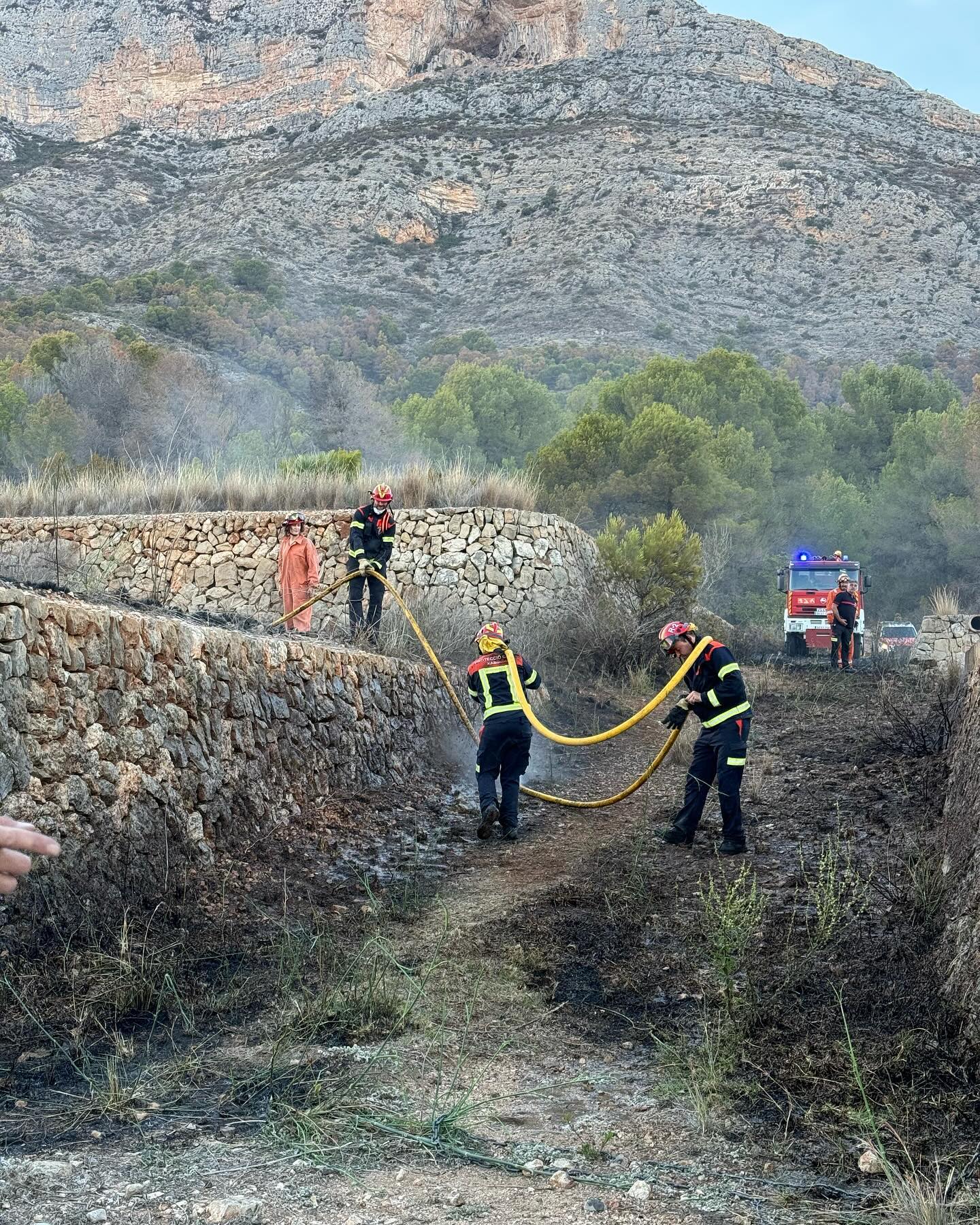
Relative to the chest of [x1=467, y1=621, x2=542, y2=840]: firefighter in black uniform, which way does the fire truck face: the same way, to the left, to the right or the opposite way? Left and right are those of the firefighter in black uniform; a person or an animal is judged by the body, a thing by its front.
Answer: the opposite way

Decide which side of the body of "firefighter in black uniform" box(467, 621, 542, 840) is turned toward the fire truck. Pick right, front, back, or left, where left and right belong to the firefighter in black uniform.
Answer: front

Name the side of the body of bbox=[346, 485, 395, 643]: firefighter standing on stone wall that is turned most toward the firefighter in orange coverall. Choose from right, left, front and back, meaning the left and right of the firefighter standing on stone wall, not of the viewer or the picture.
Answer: right

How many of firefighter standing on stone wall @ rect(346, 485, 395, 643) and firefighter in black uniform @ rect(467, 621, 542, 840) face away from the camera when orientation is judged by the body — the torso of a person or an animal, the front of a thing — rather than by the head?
1

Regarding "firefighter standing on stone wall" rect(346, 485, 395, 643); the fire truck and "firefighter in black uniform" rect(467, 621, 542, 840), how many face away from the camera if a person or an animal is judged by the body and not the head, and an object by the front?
1

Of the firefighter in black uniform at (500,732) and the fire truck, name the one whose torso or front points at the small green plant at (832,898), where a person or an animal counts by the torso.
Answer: the fire truck

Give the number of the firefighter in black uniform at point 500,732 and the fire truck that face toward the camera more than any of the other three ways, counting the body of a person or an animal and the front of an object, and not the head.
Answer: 1

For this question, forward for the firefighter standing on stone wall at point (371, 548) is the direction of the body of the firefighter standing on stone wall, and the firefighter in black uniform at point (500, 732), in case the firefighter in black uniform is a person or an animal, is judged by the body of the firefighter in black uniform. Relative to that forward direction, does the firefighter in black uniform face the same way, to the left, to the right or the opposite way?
the opposite way

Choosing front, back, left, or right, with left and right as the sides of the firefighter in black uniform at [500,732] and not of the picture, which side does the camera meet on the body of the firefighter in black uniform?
back

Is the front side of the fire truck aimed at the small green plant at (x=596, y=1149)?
yes

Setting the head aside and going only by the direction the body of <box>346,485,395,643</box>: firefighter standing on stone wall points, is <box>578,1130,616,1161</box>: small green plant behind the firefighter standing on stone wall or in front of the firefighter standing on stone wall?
in front

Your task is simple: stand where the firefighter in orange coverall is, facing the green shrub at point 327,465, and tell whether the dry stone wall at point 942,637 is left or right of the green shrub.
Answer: right

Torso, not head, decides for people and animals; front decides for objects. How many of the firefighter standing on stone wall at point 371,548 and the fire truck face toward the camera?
2

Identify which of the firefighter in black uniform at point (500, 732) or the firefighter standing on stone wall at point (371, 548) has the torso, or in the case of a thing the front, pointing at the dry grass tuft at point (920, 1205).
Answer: the firefighter standing on stone wall

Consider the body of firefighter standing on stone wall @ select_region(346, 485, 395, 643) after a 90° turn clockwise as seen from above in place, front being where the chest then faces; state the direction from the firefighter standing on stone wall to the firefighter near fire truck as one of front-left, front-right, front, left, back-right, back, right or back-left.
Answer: back-right
